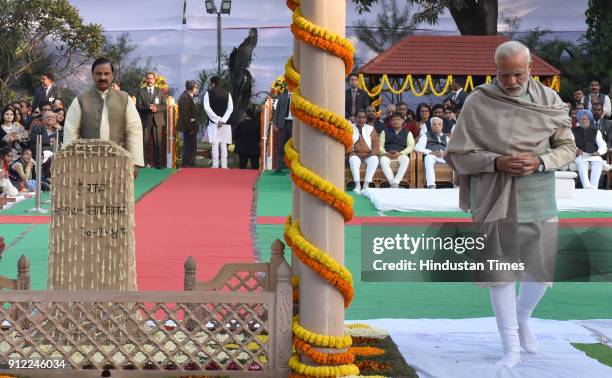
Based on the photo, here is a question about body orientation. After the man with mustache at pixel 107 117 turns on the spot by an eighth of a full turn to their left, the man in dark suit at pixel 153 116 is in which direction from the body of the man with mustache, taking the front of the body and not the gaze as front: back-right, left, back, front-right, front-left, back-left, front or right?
back-left

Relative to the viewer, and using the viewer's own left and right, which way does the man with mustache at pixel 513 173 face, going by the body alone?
facing the viewer

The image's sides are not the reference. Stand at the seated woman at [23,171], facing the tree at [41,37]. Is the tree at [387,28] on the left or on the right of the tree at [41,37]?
right

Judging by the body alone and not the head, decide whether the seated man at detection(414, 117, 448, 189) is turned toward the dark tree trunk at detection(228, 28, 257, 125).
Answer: no

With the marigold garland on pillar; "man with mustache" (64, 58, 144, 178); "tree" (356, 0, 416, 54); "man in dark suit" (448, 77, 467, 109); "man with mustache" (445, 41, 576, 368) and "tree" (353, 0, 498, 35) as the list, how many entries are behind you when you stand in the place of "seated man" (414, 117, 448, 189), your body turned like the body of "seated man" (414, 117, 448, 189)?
3

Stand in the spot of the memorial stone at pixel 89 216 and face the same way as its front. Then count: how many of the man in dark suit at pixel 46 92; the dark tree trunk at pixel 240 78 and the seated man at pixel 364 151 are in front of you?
0

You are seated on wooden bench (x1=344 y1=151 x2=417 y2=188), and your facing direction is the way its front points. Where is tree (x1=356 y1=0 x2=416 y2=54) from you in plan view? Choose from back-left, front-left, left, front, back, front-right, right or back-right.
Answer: back

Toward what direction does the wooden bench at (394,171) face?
toward the camera

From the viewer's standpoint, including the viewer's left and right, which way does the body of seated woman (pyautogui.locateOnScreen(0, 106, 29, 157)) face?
facing the viewer and to the right of the viewer

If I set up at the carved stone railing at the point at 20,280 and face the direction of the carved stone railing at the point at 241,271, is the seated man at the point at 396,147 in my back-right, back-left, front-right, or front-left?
front-left

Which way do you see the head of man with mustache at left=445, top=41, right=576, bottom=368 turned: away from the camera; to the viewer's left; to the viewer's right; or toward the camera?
toward the camera

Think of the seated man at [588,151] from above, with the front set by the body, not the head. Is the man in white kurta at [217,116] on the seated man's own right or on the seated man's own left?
on the seated man's own right
